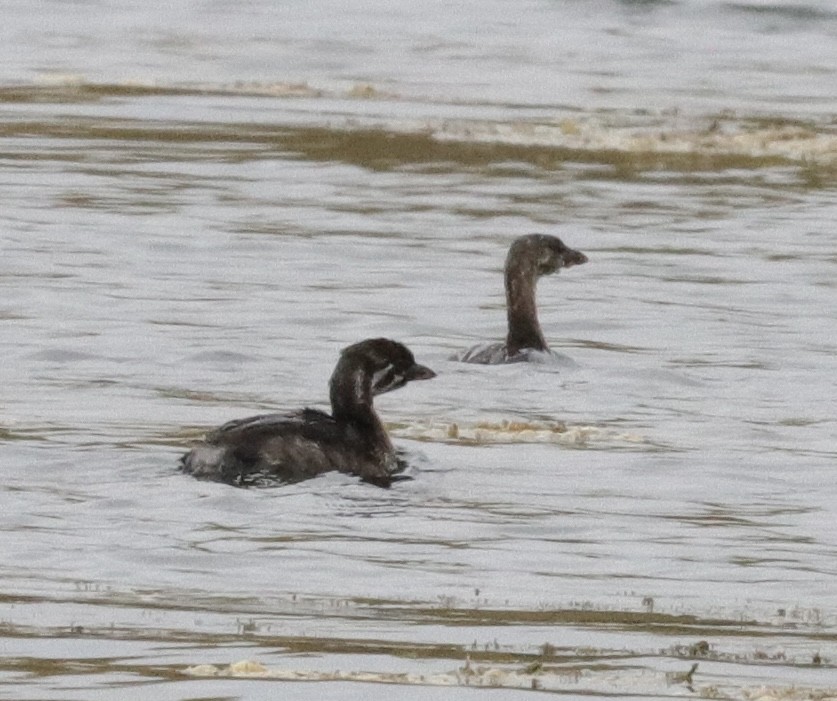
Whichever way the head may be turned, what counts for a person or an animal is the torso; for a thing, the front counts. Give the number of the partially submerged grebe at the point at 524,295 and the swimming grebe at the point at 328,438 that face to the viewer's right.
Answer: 2

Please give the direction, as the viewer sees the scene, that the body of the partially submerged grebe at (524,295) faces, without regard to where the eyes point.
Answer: to the viewer's right

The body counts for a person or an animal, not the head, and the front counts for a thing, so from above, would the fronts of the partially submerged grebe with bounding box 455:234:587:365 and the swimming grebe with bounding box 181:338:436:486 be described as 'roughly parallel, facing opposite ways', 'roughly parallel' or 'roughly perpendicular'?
roughly parallel

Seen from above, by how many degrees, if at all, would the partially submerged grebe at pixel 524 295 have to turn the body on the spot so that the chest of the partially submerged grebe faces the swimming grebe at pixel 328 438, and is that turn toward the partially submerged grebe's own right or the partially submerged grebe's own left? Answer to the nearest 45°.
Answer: approximately 90° to the partially submerged grebe's own right

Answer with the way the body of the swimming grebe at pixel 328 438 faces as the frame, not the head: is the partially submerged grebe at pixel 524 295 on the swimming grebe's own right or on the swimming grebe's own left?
on the swimming grebe's own left

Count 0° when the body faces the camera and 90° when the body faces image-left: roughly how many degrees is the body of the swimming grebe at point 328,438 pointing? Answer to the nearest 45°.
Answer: approximately 270°
